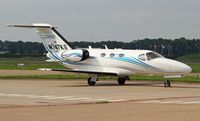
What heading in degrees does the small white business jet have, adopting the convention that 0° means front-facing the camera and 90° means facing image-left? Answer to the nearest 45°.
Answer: approximately 315°
